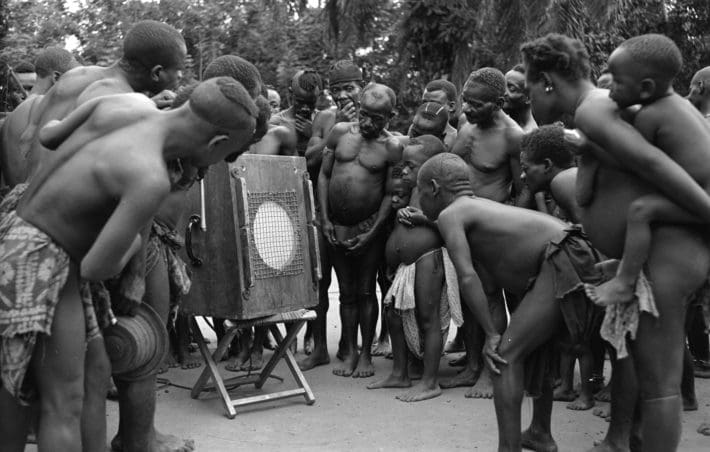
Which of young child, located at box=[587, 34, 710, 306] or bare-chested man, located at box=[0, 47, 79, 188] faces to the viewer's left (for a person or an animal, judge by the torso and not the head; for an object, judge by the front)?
the young child

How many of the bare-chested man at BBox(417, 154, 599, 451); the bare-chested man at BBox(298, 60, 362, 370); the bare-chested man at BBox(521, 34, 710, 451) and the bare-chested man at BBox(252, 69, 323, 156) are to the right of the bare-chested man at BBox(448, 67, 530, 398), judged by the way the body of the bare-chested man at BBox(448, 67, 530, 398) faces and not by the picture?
2

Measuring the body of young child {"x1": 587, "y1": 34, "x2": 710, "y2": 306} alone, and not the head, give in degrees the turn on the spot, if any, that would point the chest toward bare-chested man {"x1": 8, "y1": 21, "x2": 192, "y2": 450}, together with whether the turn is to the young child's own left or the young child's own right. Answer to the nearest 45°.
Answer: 0° — they already face them

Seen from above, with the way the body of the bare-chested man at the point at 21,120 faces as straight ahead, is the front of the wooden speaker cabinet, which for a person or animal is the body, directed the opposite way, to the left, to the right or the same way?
to the right

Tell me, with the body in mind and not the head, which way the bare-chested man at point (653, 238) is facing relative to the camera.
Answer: to the viewer's left

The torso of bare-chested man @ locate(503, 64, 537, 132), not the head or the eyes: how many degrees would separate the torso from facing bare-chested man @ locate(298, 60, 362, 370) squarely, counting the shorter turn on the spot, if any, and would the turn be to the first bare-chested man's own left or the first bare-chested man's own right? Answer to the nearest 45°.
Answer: approximately 45° to the first bare-chested man's own right

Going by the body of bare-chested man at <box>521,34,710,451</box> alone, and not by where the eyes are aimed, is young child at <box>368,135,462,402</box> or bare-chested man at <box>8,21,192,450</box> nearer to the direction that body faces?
the bare-chested man

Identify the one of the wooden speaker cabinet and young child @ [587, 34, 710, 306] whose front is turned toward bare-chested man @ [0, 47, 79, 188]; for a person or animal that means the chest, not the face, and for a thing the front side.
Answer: the young child
